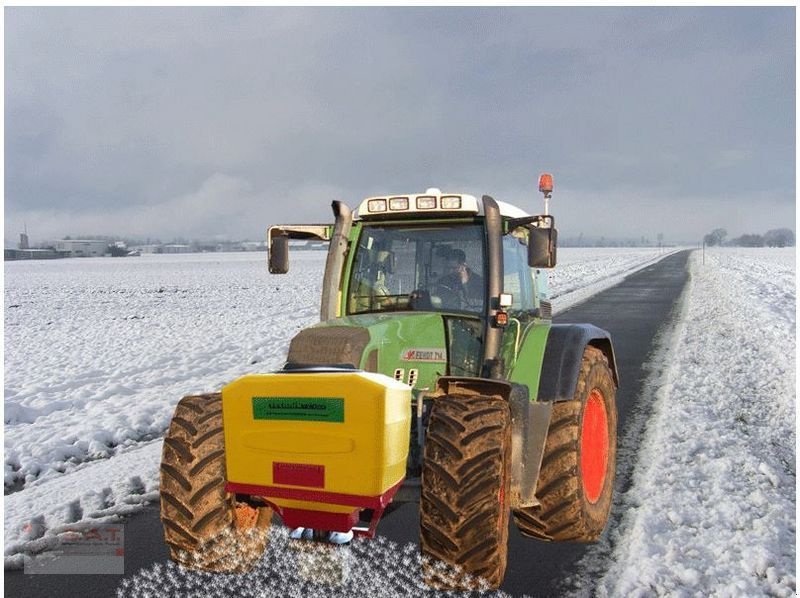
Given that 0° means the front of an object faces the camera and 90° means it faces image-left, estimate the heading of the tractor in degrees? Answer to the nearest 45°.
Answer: approximately 45°
